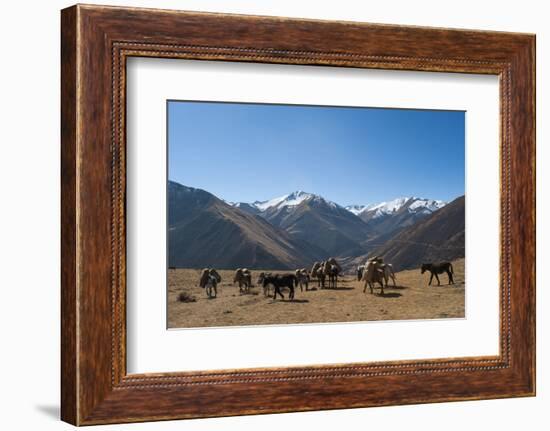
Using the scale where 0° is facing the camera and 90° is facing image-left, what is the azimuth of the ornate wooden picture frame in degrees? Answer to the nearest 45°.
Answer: approximately 315°
